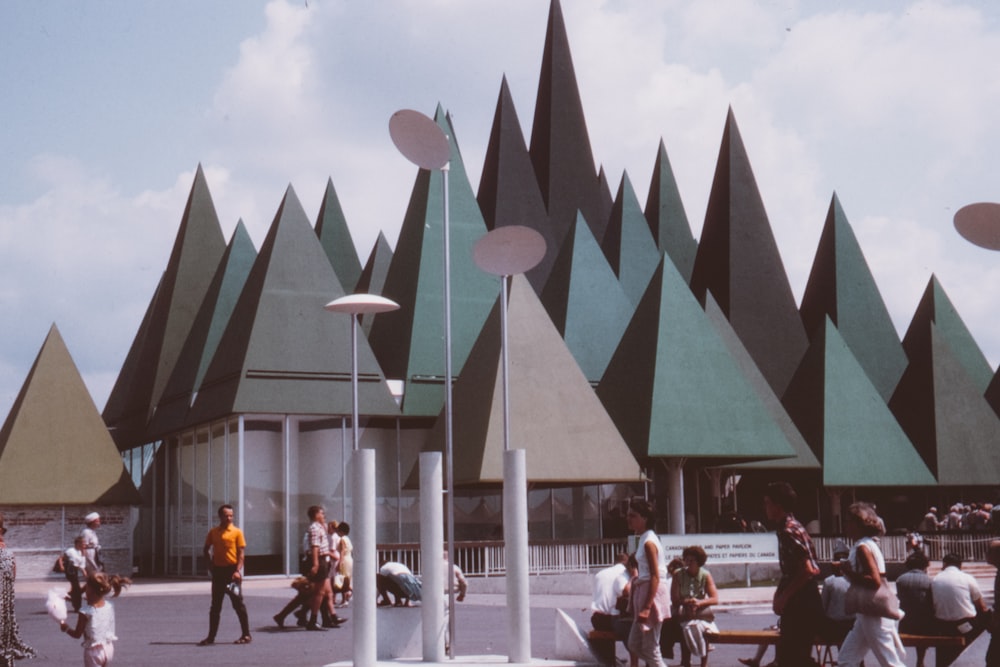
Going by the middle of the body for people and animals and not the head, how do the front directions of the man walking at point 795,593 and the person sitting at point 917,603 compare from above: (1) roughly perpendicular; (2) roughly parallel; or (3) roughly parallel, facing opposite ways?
roughly perpendicular

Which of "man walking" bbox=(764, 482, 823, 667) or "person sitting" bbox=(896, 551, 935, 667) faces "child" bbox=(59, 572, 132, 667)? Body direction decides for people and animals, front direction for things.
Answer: the man walking

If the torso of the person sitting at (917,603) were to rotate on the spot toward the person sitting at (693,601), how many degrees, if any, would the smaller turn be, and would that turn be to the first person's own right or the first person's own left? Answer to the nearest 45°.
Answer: approximately 90° to the first person's own left

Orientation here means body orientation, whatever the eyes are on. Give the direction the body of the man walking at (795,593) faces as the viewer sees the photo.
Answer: to the viewer's left

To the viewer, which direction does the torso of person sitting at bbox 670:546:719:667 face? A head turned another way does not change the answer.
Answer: toward the camera

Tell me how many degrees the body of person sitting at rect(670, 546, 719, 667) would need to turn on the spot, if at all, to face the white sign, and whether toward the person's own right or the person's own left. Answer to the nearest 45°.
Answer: approximately 180°

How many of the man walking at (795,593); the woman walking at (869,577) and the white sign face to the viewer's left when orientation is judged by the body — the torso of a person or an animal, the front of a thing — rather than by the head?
2

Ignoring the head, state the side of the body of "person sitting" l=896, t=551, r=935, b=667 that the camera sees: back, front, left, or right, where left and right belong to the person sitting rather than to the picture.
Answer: back

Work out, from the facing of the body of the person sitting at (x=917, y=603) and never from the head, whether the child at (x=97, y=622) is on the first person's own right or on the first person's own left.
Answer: on the first person's own left

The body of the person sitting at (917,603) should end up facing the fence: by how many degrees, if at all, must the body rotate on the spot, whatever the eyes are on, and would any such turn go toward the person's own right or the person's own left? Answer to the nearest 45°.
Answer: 0° — they already face it

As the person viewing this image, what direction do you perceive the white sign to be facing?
facing the viewer

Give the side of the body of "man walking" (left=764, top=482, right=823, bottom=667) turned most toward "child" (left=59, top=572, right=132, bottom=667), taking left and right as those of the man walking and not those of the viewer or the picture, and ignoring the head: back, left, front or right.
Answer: front

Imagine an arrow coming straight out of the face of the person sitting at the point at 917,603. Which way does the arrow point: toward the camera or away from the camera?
away from the camera

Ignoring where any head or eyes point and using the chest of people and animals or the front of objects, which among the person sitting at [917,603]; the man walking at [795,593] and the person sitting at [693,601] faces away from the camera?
the person sitting at [917,603]

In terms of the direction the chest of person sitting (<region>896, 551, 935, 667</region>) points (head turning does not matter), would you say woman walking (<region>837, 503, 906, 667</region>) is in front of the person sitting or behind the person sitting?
behind
